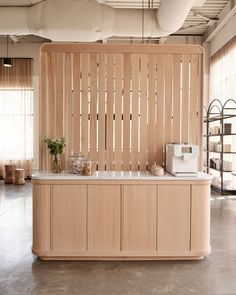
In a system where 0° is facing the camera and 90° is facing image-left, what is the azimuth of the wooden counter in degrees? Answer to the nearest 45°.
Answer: approximately 0°

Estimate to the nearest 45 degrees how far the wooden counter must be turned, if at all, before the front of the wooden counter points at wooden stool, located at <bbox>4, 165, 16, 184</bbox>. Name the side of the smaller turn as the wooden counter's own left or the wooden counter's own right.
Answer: approximately 135° to the wooden counter's own right

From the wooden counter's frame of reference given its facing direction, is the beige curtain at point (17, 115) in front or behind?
behind

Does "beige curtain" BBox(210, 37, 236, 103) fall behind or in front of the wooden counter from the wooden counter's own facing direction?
behind
